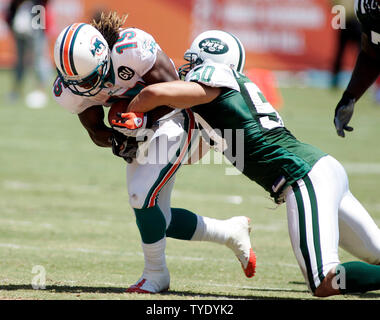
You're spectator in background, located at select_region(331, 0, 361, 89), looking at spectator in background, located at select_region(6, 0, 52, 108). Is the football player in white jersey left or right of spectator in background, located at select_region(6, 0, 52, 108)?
left

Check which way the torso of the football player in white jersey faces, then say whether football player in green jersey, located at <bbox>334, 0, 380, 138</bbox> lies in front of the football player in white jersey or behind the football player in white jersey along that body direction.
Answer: behind

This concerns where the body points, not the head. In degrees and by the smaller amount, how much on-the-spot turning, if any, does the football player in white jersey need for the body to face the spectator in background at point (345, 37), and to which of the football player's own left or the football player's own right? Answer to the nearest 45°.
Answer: approximately 135° to the football player's own right

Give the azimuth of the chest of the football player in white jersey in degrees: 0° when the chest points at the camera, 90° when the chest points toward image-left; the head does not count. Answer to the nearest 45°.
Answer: approximately 45°
